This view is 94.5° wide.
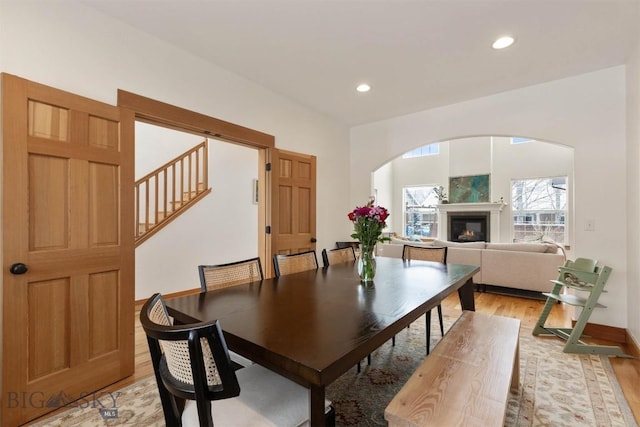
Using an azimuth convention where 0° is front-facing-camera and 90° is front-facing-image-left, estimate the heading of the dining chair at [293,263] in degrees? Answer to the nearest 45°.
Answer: approximately 315°

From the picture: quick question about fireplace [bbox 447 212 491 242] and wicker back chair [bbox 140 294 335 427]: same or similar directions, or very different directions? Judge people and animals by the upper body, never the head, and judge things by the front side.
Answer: very different directions

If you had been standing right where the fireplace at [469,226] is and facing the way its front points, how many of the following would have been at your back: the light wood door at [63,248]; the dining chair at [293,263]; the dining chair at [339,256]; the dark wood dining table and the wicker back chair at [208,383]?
0

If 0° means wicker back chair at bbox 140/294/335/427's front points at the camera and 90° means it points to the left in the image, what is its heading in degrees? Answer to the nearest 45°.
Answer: approximately 225°

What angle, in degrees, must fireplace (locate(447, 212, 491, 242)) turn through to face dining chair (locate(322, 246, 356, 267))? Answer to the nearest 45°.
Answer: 0° — it already faces it

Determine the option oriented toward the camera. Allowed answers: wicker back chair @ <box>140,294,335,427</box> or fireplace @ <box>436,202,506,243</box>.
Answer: the fireplace

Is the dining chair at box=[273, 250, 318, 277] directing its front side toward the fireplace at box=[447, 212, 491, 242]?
no

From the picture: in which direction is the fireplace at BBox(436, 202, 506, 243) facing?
toward the camera

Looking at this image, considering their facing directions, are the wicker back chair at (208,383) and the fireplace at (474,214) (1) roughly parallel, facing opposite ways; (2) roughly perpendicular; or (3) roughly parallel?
roughly parallel, facing opposite ways

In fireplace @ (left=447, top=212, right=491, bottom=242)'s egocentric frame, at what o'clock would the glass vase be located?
The glass vase is roughly at 12 o'clock from the fireplace.

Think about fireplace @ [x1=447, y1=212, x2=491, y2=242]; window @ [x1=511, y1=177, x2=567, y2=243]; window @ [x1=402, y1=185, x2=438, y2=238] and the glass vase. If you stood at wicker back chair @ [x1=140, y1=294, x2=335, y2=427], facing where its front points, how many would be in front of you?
4

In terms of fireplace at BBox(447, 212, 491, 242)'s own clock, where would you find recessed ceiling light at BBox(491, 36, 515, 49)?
The recessed ceiling light is roughly at 12 o'clock from the fireplace.

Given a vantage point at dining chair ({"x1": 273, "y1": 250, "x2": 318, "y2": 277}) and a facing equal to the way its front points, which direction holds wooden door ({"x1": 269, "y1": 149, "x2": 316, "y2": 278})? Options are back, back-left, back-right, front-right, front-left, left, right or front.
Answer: back-left

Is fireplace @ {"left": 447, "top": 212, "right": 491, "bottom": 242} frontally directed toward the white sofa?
yes

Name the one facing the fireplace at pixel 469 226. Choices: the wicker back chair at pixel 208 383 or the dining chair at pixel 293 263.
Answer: the wicker back chair

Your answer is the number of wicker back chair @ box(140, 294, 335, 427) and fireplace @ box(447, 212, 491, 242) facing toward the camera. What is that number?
1

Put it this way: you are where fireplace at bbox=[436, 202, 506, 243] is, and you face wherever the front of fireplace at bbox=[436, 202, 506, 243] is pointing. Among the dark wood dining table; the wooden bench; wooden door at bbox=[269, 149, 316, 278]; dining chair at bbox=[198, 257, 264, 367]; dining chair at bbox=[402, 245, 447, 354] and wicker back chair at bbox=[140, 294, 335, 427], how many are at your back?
0
